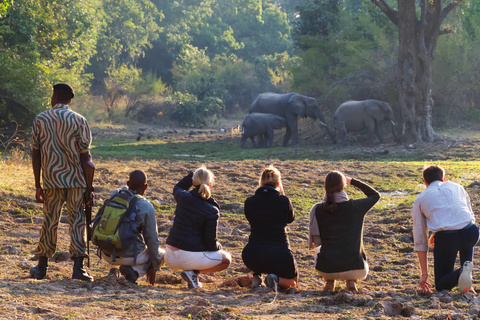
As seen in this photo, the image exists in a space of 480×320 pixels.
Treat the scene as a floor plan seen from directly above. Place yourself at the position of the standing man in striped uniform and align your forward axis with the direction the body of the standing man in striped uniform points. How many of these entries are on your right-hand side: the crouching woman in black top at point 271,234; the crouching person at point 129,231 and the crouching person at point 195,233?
3

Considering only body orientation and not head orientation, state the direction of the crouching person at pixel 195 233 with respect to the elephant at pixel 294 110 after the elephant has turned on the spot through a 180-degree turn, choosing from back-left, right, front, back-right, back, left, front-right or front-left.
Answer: left

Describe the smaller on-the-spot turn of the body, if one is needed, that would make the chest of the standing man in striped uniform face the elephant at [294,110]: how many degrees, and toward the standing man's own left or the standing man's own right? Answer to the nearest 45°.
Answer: approximately 45° to the standing man's own right

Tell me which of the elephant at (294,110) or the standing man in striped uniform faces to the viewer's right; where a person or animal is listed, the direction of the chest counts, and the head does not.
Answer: the elephant

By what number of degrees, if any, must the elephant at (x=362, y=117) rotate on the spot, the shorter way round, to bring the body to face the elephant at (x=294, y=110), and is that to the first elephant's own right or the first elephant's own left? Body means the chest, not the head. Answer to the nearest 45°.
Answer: approximately 135° to the first elephant's own left

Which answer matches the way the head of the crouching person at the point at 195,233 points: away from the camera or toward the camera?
away from the camera

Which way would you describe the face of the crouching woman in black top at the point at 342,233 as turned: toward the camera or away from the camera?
away from the camera

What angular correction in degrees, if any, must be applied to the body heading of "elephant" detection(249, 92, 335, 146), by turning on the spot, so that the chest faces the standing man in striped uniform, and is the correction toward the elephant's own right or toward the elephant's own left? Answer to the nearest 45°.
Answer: approximately 90° to the elephant's own right

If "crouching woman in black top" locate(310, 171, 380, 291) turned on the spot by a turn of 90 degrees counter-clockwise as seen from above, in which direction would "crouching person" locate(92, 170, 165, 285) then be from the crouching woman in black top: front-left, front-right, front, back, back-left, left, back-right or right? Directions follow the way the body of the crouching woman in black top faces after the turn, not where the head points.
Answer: front

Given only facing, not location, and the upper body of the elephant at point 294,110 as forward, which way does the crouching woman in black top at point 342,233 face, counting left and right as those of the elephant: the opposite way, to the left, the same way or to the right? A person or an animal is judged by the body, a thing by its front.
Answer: to the left

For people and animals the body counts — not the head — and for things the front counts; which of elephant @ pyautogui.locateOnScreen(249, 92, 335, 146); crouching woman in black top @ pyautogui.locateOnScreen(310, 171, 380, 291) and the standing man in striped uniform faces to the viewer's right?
the elephant

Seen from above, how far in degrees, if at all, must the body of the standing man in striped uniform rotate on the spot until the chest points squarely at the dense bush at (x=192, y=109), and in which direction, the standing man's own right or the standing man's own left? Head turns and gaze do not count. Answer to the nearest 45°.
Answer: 0° — they already face it

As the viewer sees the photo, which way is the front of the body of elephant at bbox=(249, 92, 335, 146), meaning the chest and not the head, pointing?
to the viewer's right

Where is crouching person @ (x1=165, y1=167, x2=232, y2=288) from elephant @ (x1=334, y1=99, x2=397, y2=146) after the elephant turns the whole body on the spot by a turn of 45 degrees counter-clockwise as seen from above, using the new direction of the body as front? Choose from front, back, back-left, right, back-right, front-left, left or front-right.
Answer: back-right

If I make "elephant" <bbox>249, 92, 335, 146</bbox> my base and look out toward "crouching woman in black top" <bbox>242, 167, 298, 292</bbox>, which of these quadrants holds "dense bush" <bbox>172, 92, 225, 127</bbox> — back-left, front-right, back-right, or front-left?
back-right

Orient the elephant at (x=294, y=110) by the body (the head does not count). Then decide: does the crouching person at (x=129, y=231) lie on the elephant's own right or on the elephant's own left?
on the elephant's own right

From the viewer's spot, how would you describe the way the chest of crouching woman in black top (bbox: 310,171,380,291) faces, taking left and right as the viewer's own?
facing away from the viewer
